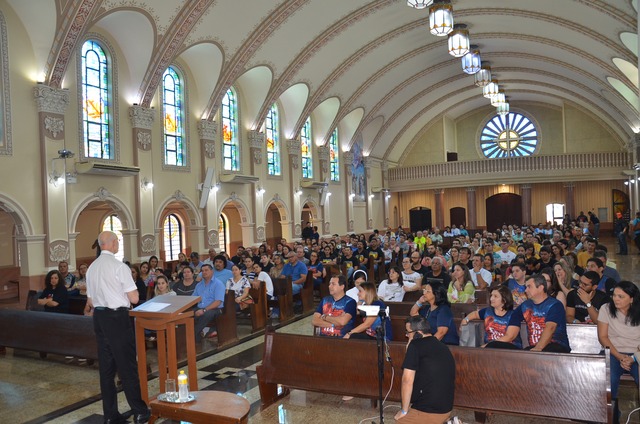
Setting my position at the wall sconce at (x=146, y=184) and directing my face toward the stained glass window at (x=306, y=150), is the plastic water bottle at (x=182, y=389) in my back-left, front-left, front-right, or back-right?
back-right

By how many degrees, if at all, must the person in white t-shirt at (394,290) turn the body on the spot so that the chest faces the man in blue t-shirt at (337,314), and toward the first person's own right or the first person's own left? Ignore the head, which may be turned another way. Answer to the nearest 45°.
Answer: approximately 45° to the first person's own left

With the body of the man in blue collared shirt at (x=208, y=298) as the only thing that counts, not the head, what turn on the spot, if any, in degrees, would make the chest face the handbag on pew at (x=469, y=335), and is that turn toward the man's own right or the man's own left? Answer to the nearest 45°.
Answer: approximately 90° to the man's own left

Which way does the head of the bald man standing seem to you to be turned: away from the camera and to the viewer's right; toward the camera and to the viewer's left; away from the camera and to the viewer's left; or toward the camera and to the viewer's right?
away from the camera and to the viewer's right

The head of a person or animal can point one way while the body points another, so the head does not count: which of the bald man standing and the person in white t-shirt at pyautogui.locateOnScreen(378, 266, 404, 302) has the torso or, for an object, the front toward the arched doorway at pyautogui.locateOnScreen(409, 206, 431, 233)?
the bald man standing

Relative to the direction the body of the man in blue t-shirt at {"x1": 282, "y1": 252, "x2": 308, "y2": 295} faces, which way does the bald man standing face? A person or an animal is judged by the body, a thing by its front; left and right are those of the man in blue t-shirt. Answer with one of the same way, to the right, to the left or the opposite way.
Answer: the opposite way

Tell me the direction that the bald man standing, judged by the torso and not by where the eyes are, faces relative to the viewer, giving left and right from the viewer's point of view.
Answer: facing away from the viewer and to the right of the viewer

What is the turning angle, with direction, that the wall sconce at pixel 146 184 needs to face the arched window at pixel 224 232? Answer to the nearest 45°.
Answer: approximately 90° to its left

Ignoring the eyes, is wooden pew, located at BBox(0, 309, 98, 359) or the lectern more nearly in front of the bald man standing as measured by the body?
the lectern

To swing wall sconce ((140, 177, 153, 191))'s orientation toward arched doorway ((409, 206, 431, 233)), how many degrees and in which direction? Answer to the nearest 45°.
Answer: approximately 90° to its left
